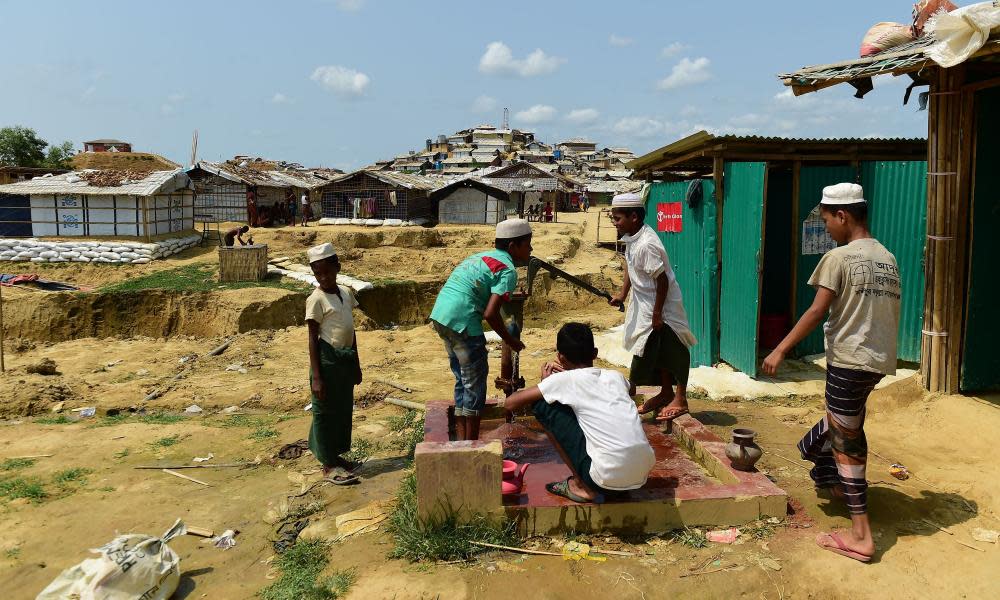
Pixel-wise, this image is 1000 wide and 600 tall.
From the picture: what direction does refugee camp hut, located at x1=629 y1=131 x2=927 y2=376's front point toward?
toward the camera

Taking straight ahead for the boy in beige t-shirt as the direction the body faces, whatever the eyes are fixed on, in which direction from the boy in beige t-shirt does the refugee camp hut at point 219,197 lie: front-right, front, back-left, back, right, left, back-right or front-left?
front

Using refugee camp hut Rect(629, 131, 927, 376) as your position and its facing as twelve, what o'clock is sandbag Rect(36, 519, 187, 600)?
The sandbag is roughly at 1 o'clock from the refugee camp hut.

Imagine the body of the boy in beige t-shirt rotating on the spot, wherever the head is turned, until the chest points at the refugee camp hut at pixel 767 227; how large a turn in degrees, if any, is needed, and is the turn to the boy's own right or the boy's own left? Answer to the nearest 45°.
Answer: approximately 45° to the boy's own right

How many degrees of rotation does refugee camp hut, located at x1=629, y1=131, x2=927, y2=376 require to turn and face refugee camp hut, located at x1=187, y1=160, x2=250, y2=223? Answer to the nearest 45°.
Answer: approximately 135° to its right

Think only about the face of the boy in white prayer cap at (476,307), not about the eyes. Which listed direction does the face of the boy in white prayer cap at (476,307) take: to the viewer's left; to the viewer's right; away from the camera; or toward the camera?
to the viewer's right

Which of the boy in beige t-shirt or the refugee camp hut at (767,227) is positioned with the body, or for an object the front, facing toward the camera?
the refugee camp hut

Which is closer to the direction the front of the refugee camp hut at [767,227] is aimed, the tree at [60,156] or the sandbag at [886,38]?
the sandbag

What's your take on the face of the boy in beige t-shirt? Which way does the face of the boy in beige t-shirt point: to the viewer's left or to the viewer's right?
to the viewer's left

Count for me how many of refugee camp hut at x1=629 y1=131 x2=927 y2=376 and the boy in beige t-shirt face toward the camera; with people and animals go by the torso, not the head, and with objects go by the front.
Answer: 1

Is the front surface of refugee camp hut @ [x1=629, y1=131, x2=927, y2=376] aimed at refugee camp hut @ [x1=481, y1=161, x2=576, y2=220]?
no

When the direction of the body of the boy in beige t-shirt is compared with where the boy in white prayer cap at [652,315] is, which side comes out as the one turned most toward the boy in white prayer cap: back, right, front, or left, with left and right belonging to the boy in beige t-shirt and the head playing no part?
front

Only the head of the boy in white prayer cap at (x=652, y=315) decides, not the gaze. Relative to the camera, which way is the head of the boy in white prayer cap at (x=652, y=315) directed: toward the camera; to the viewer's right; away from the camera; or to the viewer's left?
to the viewer's left
